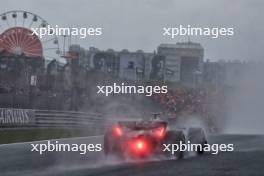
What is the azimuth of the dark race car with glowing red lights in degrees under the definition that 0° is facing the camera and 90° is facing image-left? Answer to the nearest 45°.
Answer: approximately 225°

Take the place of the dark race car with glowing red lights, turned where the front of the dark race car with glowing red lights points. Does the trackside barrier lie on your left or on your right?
on your left
